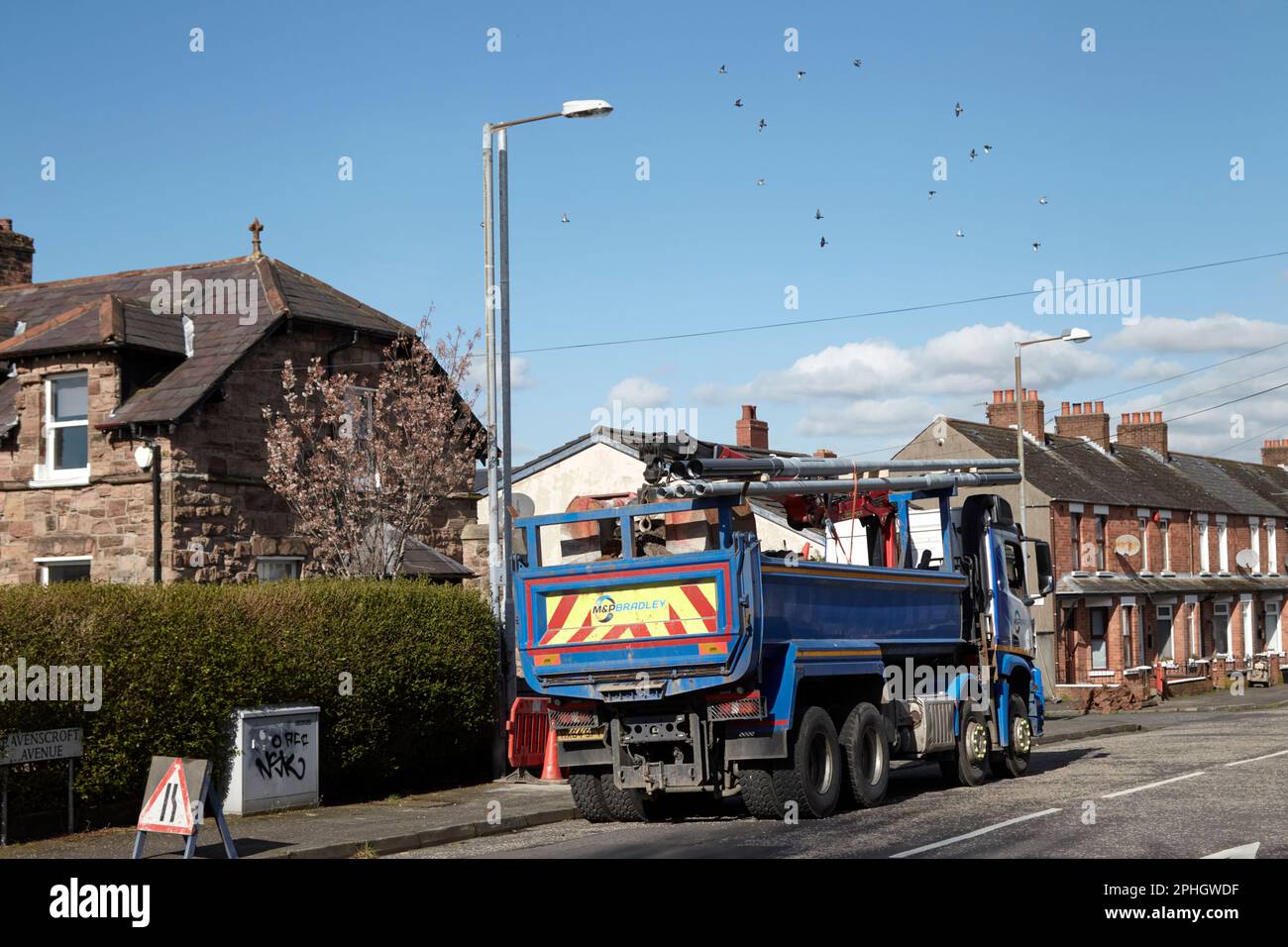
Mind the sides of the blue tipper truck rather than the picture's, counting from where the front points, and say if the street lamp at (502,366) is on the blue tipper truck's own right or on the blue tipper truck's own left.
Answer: on the blue tipper truck's own left

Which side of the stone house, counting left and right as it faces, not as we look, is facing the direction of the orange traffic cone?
left

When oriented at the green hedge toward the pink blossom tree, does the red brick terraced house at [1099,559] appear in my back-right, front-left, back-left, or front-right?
front-right

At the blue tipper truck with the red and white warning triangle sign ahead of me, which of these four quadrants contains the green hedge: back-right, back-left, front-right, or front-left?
front-right

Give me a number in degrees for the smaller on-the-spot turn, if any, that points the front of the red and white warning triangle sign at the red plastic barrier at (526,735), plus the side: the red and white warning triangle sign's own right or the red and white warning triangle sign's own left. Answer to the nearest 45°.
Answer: approximately 180°

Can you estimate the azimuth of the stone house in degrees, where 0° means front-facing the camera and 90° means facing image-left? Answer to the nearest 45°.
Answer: approximately 45°

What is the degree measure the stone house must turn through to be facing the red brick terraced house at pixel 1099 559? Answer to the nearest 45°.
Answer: approximately 180°

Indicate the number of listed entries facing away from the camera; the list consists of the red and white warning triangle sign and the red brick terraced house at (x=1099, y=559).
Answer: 0

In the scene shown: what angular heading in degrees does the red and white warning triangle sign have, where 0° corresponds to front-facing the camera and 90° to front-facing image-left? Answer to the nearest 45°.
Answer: approximately 45°

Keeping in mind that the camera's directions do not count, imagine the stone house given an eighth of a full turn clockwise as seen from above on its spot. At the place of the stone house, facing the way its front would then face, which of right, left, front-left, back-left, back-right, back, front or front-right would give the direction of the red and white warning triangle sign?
left
